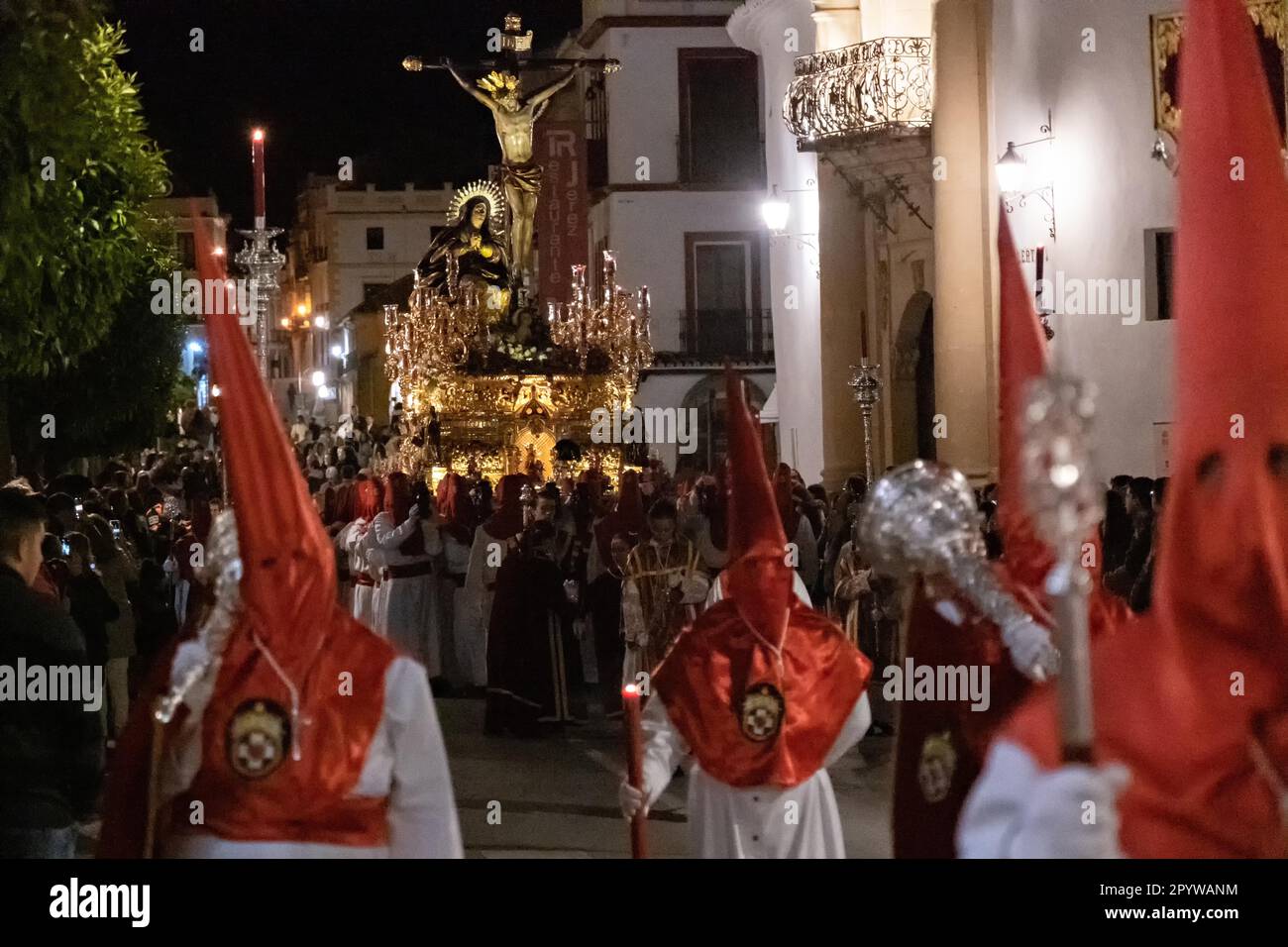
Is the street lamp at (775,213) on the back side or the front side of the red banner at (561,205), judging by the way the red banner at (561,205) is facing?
on the front side

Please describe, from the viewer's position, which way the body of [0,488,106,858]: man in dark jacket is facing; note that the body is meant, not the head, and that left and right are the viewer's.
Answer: facing away from the viewer and to the right of the viewer

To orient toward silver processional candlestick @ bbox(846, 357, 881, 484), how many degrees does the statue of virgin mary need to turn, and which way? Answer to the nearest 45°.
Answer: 0° — it already faces it

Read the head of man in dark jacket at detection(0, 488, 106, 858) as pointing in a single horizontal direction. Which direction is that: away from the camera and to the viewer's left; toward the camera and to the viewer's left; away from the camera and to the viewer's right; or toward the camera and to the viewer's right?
away from the camera and to the viewer's right

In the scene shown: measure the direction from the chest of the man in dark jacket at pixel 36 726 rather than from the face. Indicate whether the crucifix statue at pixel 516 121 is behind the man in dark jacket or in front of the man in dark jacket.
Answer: in front

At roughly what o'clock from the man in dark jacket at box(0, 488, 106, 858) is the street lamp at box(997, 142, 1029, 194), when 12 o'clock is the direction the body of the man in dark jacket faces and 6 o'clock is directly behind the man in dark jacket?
The street lamp is roughly at 12 o'clock from the man in dark jacket.

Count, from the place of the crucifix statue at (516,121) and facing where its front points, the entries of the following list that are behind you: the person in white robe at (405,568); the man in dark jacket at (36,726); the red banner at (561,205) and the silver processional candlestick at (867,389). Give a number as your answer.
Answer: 1

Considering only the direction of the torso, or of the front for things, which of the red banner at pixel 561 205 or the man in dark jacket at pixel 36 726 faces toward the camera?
the red banner

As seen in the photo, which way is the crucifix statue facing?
toward the camera

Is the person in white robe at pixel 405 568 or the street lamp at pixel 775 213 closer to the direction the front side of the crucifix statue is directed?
the person in white robe

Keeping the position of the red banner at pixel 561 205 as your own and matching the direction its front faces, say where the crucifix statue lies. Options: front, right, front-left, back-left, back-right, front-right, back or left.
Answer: front

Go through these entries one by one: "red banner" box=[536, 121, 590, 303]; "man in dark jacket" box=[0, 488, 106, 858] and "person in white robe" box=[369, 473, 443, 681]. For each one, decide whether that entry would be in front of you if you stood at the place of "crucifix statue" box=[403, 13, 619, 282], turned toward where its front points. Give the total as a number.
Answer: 2

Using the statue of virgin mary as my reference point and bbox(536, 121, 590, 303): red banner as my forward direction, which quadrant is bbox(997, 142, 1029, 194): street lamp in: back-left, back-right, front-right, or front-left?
back-right

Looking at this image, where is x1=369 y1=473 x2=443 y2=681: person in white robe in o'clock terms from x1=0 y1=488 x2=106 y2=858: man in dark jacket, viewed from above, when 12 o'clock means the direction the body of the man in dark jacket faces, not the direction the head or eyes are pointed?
The person in white robe is roughly at 11 o'clock from the man in dark jacket.

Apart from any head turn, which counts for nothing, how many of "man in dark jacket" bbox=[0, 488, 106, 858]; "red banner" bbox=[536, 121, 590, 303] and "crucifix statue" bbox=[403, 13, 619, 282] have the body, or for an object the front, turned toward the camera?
2

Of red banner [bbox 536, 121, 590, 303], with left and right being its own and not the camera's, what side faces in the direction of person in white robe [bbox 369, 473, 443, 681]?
front

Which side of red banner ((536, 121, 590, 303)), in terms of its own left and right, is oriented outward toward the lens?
front

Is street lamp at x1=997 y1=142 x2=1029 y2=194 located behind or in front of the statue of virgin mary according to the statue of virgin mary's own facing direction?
in front
